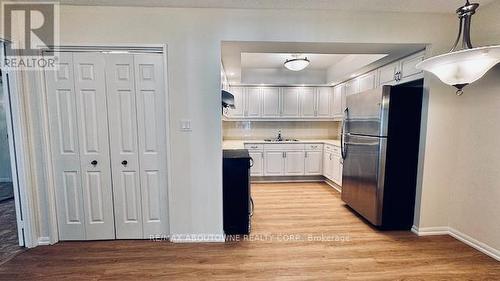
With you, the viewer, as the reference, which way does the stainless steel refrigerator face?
facing the viewer and to the left of the viewer

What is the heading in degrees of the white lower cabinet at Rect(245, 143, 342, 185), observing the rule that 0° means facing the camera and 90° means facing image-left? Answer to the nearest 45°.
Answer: approximately 0°

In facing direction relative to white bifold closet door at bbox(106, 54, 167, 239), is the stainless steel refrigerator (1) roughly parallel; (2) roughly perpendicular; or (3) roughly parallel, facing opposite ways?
roughly perpendicular

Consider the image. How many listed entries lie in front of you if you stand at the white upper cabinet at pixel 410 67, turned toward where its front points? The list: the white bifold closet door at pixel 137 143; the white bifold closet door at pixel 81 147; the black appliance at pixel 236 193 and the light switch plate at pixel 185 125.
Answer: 4

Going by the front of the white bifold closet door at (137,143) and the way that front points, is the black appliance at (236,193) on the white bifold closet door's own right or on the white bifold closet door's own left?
on the white bifold closet door's own left

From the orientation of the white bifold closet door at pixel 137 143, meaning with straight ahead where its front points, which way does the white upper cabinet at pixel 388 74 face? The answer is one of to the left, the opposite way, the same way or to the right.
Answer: to the right

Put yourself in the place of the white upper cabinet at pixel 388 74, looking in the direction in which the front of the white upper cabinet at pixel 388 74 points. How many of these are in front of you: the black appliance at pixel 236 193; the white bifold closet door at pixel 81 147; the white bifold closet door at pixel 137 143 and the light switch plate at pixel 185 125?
4

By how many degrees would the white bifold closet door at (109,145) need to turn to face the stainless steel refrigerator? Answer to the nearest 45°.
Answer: approximately 45° to its left
